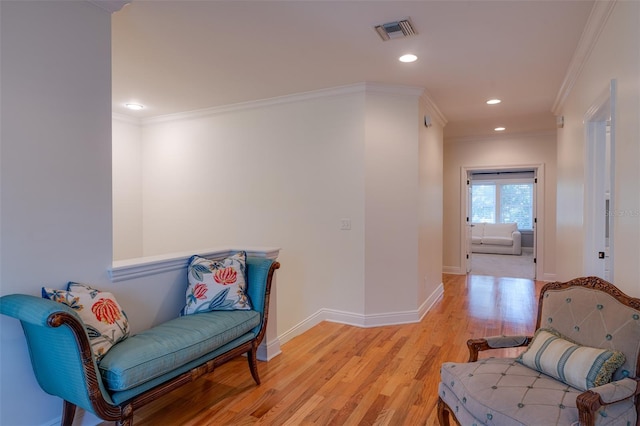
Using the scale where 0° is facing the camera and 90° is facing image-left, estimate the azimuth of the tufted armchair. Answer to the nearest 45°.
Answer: approximately 45°

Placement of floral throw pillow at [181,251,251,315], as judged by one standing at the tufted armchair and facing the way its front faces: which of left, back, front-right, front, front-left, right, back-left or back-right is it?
front-right

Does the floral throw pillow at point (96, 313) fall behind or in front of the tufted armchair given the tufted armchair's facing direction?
in front

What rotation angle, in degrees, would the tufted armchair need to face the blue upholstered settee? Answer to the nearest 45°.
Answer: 0° — it already faces it
